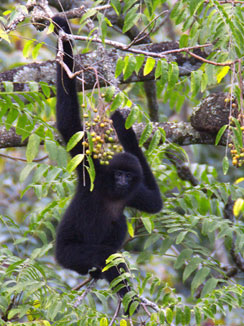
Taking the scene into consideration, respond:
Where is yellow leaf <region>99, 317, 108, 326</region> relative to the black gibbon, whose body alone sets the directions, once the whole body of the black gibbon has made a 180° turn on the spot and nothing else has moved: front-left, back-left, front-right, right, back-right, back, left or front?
back-left

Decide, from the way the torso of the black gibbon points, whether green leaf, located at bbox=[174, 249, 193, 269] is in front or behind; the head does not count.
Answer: in front

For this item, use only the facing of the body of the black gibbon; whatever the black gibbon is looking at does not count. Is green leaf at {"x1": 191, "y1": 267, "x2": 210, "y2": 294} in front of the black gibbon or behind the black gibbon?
in front

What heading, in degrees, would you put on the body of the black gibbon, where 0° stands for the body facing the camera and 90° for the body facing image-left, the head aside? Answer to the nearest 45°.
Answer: approximately 315°
